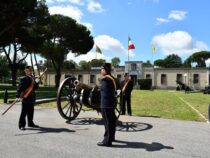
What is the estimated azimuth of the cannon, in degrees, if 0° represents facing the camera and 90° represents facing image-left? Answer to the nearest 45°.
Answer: approximately 45°

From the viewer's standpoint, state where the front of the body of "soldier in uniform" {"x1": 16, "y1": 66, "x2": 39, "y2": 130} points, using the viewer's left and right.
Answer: facing the viewer and to the right of the viewer

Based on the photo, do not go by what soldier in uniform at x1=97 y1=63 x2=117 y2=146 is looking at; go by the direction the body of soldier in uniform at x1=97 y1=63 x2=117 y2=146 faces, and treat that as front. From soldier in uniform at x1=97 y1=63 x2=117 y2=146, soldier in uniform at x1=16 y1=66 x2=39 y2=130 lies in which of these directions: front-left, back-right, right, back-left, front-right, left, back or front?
front-right

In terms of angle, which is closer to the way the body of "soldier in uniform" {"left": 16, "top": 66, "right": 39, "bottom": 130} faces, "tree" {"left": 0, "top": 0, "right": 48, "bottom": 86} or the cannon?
the cannon

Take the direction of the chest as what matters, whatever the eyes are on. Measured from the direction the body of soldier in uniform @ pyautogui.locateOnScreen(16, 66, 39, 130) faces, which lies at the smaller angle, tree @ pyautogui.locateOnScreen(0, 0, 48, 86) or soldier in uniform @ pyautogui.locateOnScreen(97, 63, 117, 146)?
the soldier in uniform

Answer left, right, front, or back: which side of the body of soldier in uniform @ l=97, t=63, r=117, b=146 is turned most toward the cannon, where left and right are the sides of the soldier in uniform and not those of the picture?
right

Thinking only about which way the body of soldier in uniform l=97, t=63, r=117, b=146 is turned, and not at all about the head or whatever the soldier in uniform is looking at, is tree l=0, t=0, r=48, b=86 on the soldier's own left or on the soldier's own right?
on the soldier's own right

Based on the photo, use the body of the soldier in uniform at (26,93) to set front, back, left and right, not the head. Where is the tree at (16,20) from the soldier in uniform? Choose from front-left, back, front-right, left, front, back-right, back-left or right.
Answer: back-left

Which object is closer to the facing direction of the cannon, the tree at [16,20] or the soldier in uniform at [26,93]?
the soldier in uniform
